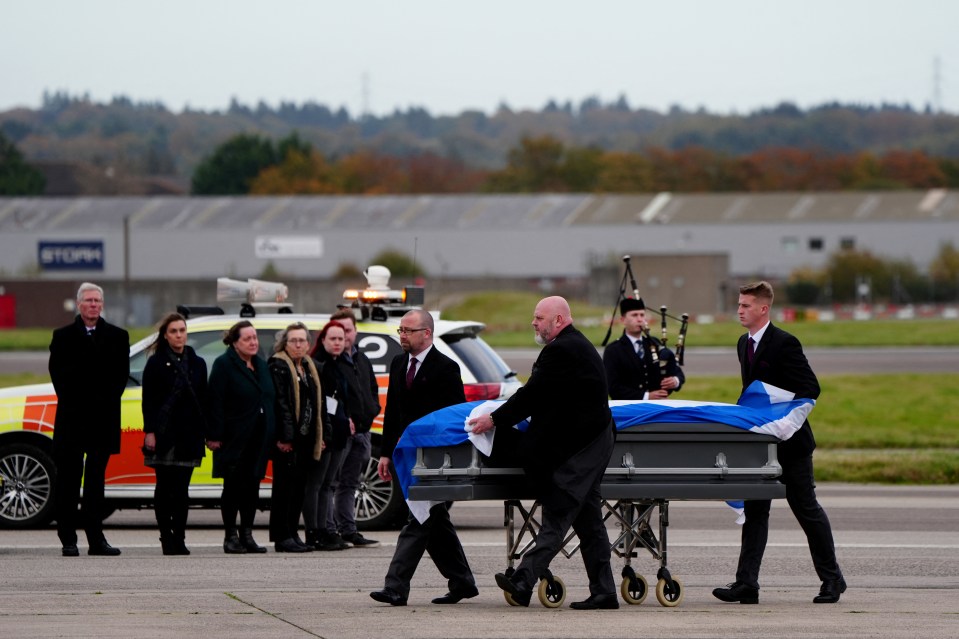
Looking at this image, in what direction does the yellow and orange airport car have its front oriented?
to the viewer's left

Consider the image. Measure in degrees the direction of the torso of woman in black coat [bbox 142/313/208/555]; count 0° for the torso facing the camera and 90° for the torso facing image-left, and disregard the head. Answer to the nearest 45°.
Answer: approximately 315°

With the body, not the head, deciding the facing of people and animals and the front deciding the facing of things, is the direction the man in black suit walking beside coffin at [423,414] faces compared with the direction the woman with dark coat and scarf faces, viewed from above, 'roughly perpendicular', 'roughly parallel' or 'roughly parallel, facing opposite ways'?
roughly perpendicular

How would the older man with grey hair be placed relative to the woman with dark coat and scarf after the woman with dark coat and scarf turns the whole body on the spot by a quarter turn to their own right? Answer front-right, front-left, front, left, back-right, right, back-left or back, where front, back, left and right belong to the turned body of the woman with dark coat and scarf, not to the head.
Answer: front-right
